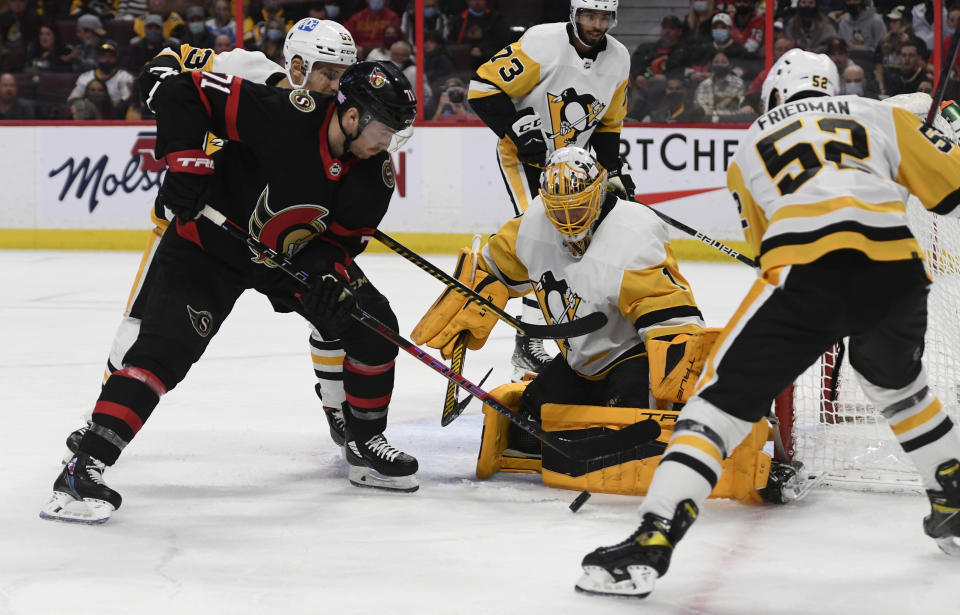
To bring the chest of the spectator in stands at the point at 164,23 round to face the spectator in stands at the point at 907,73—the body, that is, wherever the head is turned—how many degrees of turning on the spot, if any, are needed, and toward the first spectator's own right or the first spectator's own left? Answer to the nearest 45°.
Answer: approximately 45° to the first spectator's own left

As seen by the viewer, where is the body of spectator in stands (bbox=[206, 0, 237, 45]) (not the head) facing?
toward the camera

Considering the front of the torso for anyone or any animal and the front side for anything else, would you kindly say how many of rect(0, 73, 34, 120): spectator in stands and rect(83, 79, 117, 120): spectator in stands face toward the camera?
2

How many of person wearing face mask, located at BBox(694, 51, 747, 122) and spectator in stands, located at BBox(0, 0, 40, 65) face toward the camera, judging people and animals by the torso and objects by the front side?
2

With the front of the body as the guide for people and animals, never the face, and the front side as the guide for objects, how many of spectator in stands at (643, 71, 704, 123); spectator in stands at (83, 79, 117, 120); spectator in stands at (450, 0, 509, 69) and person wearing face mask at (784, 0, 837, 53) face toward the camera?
4

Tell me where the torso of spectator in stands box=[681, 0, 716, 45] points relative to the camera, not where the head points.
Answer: toward the camera

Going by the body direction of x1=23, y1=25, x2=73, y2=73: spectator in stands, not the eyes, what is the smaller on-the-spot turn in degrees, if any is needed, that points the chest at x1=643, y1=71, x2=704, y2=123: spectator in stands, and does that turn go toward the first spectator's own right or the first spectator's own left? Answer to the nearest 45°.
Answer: approximately 45° to the first spectator's own left

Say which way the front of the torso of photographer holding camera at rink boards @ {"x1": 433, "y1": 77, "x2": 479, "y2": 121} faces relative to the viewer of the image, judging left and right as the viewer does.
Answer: facing the viewer

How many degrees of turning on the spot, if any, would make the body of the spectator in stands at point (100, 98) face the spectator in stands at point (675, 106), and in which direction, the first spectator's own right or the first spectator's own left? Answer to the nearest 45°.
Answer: approximately 45° to the first spectator's own left

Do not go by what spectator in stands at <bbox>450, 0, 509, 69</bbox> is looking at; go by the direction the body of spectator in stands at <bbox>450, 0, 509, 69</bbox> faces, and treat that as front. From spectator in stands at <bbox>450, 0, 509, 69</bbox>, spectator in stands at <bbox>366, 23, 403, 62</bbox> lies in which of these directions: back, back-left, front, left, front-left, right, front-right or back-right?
right
